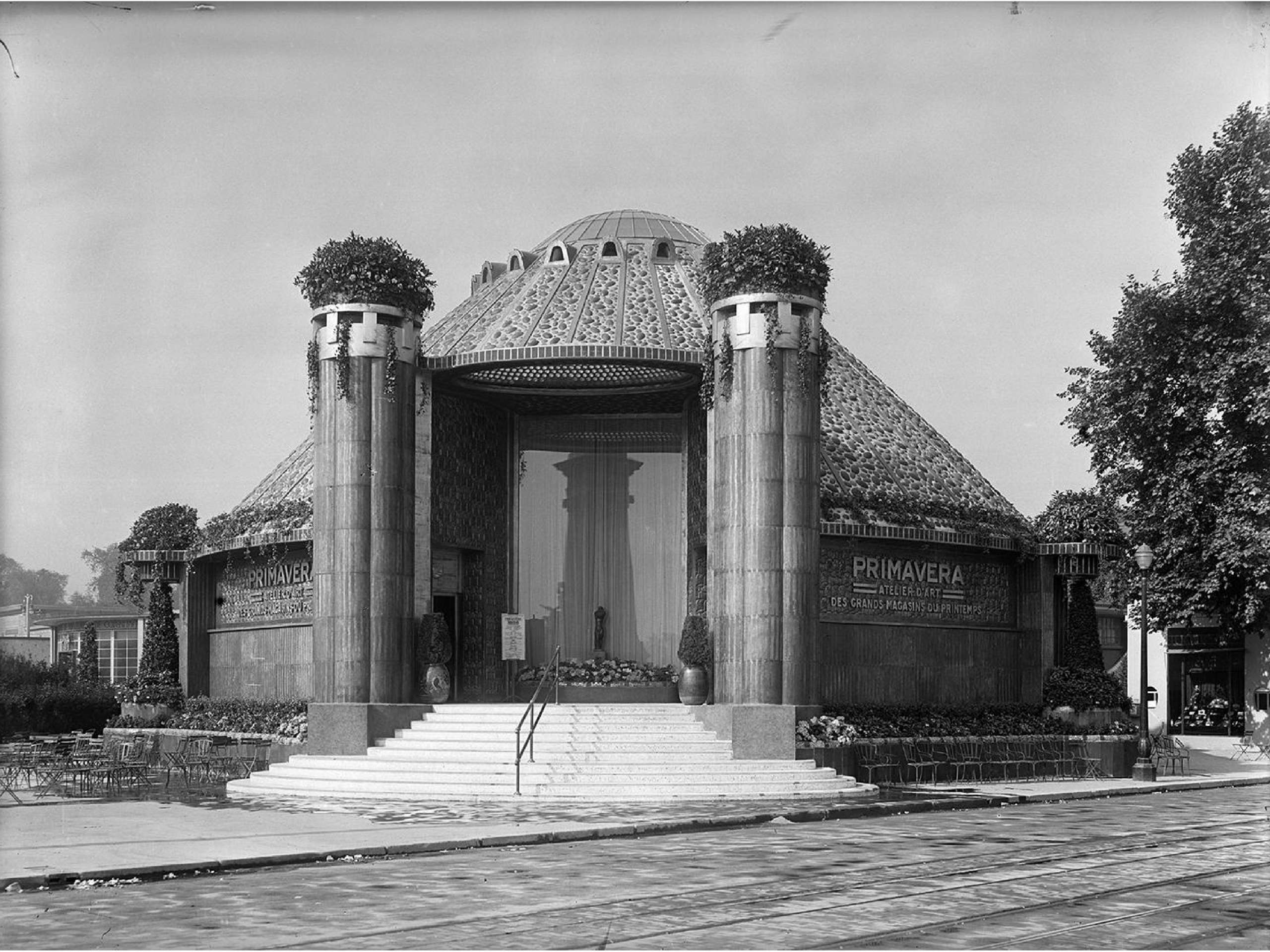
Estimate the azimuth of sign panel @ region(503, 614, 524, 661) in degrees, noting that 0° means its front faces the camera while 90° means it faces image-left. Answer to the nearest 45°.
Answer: approximately 0°

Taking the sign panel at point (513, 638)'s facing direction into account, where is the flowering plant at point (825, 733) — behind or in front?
in front

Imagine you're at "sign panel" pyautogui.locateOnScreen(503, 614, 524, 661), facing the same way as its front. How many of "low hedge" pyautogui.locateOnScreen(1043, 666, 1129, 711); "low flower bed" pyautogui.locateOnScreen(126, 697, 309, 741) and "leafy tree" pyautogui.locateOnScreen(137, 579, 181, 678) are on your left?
1

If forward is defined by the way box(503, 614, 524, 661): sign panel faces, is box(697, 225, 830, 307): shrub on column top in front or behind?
in front

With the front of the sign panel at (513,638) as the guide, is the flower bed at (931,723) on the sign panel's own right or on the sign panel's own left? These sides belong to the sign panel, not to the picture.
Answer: on the sign panel's own left

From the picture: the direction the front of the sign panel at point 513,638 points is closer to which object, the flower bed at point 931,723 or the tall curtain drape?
the flower bed

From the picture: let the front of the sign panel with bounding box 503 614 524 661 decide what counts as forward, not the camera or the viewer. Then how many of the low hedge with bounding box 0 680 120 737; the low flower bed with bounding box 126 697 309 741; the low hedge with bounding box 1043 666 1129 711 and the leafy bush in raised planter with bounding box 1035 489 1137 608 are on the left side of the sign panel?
2

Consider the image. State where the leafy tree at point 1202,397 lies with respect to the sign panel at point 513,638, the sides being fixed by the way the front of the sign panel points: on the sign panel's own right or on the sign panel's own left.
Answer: on the sign panel's own left

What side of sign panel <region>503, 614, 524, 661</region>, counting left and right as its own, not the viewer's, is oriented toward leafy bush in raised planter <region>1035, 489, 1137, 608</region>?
left

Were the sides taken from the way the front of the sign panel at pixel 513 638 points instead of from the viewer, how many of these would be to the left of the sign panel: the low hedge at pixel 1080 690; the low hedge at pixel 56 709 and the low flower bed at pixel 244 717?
1

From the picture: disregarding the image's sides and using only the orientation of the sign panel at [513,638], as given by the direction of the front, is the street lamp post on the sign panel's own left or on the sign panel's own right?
on the sign panel's own left
